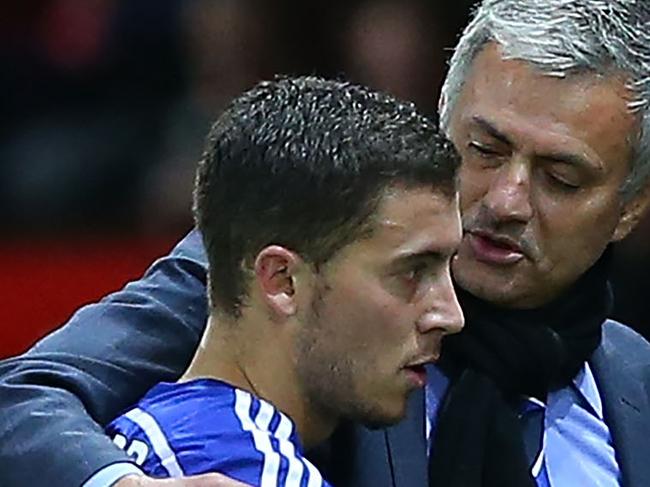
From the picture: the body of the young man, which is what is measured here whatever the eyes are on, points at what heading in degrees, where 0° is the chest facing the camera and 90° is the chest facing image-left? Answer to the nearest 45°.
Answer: approximately 270°

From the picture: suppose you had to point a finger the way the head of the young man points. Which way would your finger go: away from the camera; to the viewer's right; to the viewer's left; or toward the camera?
to the viewer's right

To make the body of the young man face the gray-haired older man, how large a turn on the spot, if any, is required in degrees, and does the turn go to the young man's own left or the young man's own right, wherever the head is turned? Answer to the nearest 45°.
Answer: approximately 45° to the young man's own left
